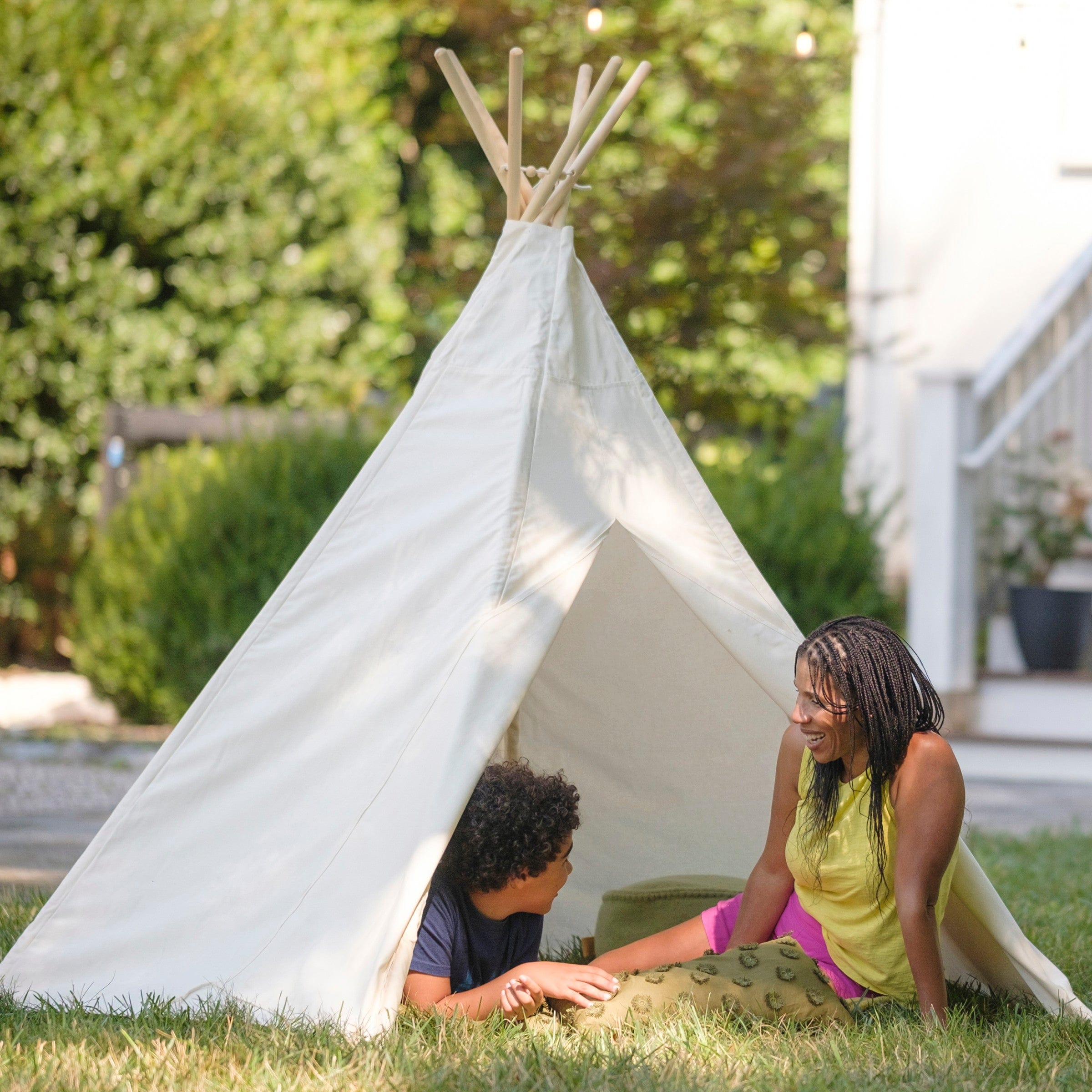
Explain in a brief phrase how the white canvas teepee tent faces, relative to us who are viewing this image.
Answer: facing the viewer and to the right of the viewer

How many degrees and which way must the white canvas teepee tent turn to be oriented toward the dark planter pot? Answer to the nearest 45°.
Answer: approximately 90° to its left

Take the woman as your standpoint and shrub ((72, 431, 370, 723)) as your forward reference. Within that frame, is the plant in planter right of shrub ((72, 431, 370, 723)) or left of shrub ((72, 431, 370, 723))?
right

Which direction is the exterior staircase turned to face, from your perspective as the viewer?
facing the viewer and to the left of the viewer

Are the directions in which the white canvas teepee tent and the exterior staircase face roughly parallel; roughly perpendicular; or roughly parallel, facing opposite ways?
roughly perpendicular

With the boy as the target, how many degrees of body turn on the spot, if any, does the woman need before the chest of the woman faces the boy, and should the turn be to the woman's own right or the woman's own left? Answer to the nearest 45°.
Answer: approximately 45° to the woman's own right

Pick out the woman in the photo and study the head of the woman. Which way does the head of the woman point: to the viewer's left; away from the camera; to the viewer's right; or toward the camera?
to the viewer's left

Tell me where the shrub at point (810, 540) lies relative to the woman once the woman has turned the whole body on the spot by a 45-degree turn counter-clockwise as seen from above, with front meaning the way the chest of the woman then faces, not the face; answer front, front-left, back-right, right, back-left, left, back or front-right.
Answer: back

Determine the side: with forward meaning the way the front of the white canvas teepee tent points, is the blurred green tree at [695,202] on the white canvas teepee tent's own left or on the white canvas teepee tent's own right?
on the white canvas teepee tent's own left

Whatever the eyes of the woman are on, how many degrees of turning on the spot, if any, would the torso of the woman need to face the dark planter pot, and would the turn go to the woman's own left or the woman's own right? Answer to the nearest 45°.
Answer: approximately 135° to the woman's own right

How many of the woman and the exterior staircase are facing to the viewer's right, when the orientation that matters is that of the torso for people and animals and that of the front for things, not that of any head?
0

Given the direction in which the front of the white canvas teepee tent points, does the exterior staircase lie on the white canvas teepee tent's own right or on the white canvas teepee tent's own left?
on the white canvas teepee tent's own left

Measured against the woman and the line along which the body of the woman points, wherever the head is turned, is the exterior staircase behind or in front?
behind
